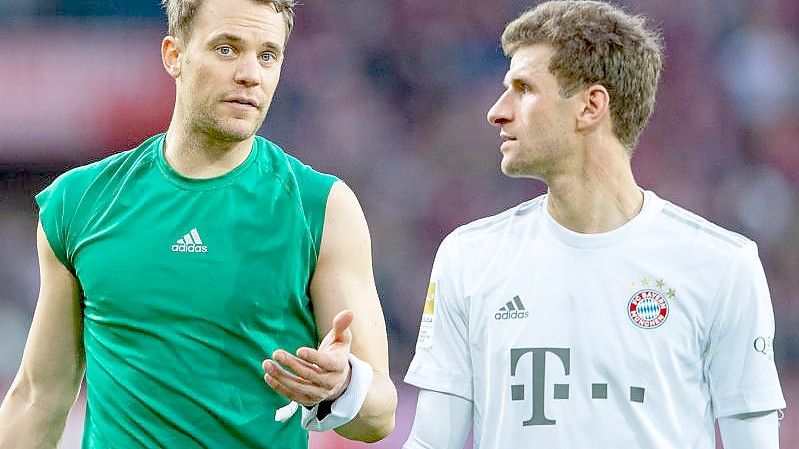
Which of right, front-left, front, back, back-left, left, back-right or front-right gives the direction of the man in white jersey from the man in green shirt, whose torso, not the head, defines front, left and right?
left

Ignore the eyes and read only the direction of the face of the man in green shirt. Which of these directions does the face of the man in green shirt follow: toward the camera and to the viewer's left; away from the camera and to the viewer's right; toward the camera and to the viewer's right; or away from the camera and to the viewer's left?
toward the camera and to the viewer's right

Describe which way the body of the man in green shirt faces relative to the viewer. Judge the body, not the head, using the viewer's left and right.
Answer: facing the viewer

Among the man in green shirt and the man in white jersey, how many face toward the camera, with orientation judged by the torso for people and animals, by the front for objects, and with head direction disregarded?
2

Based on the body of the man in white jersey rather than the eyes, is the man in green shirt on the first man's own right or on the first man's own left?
on the first man's own right

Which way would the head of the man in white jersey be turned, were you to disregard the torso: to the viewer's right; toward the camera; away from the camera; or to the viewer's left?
to the viewer's left

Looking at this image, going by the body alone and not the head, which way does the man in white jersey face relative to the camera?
toward the camera
